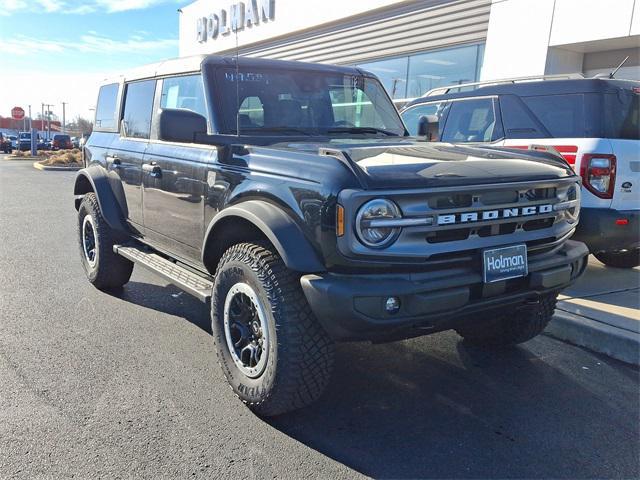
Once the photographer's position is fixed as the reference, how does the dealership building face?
facing the viewer and to the left of the viewer

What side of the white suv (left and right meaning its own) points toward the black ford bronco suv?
left

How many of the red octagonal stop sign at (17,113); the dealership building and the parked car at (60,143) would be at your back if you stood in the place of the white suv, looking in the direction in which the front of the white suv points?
0

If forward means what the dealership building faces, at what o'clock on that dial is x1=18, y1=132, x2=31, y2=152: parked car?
The parked car is roughly at 3 o'clock from the dealership building.

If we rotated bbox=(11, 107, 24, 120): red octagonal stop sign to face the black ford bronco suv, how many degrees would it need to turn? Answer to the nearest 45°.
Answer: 0° — it already faces it

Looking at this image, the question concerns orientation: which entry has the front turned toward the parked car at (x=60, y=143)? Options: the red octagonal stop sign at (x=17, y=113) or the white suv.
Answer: the white suv

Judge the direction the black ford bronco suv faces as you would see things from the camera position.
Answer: facing the viewer and to the right of the viewer

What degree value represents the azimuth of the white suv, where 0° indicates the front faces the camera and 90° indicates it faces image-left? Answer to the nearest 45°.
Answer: approximately 135°

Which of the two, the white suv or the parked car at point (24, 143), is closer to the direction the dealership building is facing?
the white suv

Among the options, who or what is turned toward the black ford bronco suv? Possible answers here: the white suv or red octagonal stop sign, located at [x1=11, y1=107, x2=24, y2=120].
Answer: the red octagonal stop sign

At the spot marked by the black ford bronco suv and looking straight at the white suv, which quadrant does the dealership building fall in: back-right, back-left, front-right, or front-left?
front-left

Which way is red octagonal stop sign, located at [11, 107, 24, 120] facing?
toward the camera

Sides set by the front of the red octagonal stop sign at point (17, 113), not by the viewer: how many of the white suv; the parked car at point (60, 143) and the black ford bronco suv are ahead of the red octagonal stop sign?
2

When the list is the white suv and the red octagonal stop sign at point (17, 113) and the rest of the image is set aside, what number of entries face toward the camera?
1

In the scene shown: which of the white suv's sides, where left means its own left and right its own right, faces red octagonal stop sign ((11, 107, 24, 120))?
front

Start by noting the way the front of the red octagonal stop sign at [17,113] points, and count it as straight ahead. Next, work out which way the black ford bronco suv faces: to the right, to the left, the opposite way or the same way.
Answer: the same way

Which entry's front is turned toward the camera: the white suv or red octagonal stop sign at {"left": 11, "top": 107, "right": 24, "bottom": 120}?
the red octagonal stop sign
